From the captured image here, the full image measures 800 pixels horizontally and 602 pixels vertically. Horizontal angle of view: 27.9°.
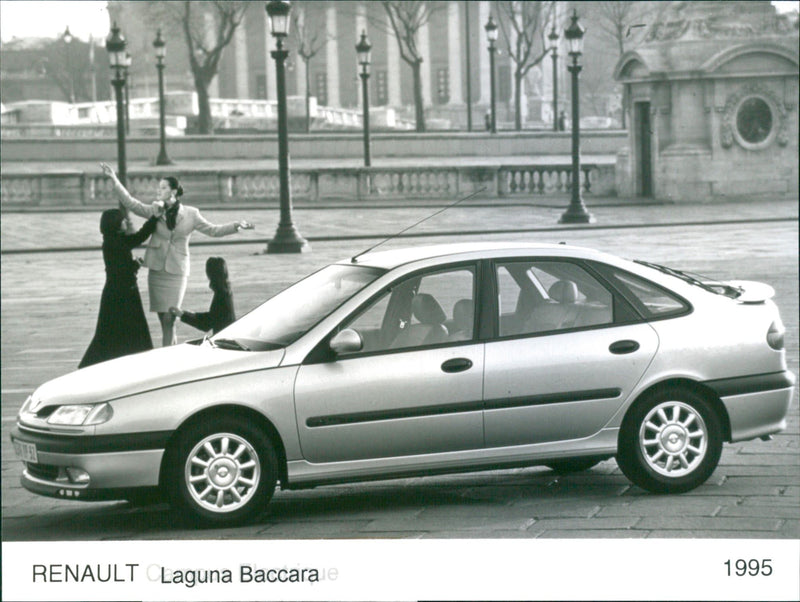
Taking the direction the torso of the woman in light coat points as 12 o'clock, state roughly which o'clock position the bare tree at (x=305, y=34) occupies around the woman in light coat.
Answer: The bare tree is roughly at 5 o'clock from the woman in light coat.

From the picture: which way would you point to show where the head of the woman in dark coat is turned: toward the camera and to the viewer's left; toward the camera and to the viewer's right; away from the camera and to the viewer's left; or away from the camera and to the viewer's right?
away from the camera and to the viewer's right

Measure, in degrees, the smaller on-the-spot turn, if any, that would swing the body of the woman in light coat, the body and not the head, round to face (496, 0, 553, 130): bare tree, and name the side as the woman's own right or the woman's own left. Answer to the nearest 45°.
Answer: approximately 180°

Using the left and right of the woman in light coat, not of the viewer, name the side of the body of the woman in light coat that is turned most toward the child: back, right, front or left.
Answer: left

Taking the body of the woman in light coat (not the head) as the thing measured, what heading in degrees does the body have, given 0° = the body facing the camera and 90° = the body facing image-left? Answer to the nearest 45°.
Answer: approximately 45°

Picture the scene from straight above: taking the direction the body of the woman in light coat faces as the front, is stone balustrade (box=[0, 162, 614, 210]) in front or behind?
behind

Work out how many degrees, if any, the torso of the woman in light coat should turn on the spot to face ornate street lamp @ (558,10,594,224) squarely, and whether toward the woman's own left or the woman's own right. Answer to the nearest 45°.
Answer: approximately 180°

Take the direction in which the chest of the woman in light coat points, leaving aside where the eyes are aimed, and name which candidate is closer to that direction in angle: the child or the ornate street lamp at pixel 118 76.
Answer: the child

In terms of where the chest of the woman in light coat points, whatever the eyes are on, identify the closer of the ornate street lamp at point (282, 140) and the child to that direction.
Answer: the child

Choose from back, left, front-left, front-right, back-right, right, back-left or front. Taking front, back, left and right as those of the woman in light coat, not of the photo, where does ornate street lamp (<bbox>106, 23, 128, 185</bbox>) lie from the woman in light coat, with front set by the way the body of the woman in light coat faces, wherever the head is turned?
back-right

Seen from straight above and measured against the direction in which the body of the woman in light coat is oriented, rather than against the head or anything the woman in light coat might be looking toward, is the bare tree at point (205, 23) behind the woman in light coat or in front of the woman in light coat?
behind
